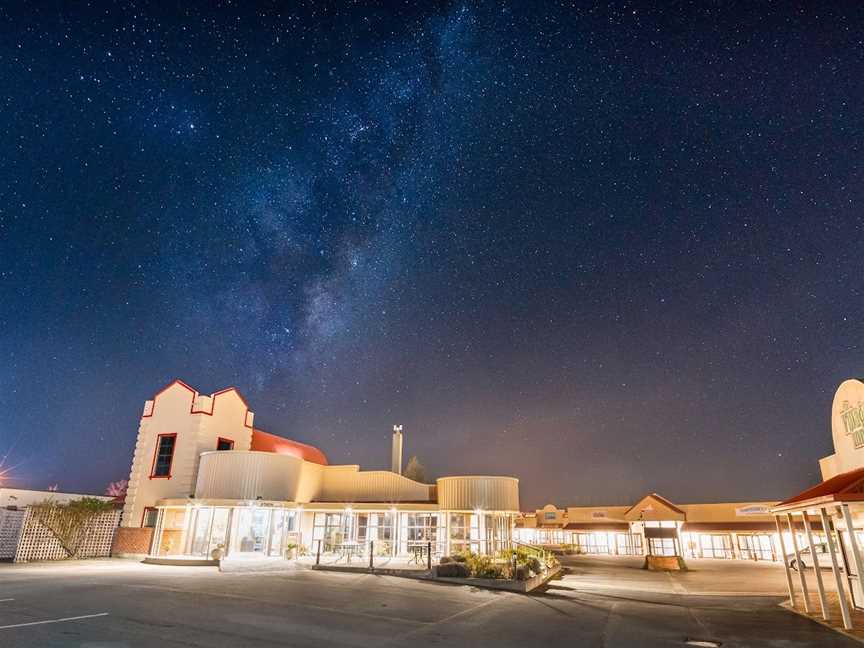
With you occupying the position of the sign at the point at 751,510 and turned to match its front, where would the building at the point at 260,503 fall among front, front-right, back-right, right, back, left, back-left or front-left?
front-right

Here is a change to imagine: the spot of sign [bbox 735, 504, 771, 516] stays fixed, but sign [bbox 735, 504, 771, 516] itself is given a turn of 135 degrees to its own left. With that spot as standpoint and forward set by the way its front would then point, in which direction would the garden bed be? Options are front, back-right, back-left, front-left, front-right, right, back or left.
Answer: back-right

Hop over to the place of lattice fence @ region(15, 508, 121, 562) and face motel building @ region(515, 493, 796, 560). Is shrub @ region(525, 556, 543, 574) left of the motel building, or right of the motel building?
right

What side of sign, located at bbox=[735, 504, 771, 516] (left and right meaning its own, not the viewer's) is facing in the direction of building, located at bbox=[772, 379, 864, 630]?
front

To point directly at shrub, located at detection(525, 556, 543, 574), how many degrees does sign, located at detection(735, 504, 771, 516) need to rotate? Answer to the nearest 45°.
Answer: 0° — it already faces it

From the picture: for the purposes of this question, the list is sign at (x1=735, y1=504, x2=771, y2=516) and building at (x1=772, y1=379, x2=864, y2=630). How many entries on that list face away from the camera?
0

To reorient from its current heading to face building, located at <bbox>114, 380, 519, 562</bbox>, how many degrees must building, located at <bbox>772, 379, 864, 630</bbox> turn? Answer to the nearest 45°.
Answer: approximately 45° to its right

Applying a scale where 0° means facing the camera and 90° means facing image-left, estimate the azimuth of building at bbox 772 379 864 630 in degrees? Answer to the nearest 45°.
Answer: approximately 45°

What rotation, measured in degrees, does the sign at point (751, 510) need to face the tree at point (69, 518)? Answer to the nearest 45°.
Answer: approximately 45° to its right

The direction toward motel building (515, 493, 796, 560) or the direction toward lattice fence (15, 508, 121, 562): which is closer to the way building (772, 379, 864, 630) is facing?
the lattice fence

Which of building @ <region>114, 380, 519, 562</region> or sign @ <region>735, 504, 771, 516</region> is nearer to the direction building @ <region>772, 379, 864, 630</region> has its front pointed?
the building

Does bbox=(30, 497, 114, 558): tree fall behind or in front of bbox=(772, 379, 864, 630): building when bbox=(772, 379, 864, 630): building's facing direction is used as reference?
in front

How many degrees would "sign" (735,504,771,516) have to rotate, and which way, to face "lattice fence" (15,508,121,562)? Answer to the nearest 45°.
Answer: approximately 45° to its right
